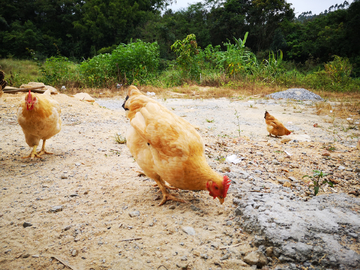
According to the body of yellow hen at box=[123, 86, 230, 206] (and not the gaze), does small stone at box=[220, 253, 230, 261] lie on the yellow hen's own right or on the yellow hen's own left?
on the yellow hen's own right

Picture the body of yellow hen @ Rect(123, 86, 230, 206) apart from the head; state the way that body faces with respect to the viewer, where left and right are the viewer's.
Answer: facing to the right of the viewer

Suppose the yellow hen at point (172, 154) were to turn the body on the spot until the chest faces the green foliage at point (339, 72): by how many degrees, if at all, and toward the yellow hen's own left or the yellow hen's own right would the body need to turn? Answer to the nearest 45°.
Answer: approximately 45° to the yellow hen's own left
